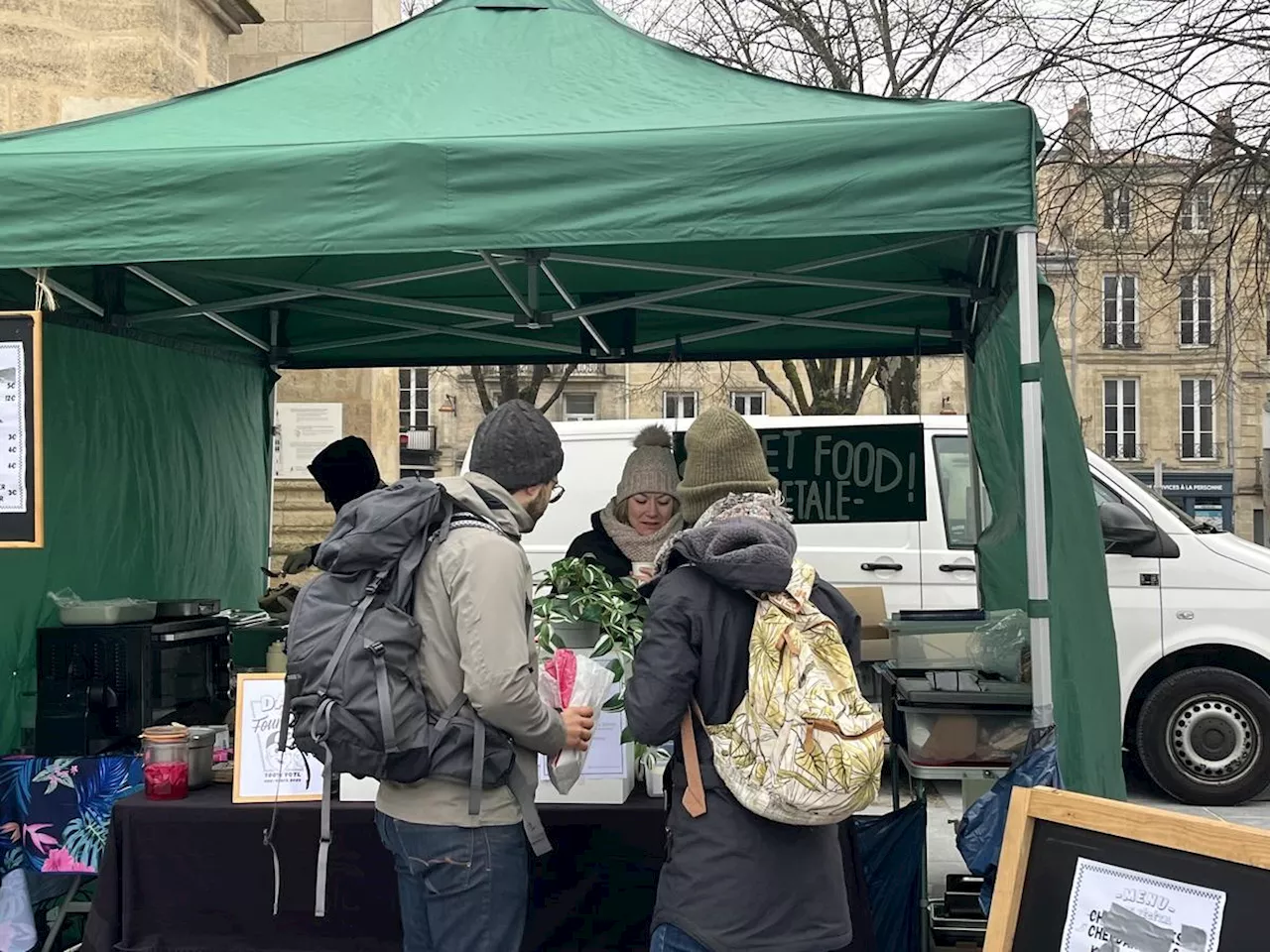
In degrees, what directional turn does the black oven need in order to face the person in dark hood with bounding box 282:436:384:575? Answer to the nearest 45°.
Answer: approximately 90° to its left

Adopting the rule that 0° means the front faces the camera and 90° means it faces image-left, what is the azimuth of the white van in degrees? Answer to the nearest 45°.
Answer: approximately 270°

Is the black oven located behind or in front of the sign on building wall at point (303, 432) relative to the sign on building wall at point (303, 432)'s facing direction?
in front

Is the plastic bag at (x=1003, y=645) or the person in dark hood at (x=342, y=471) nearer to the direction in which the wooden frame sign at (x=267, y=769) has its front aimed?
the plastic bag

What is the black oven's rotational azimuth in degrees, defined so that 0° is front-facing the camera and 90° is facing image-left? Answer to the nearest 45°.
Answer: approximately 315°

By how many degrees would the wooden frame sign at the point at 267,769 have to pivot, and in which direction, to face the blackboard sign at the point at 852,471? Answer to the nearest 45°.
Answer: approximately 135° to its left

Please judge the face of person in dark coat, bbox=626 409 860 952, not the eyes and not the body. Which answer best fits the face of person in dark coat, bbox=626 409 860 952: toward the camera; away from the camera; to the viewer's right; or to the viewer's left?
away from the camera

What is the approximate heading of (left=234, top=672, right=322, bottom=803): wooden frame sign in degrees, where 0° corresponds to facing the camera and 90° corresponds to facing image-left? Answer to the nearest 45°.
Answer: approximately 0°

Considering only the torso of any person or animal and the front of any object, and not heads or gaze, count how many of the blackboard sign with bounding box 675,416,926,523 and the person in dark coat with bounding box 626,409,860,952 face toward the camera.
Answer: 1

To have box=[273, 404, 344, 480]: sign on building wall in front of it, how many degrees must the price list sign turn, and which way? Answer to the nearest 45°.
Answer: approximately 180°

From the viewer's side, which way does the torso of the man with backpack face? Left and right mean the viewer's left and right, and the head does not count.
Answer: facing away from the viewer and to the right of the viewer
